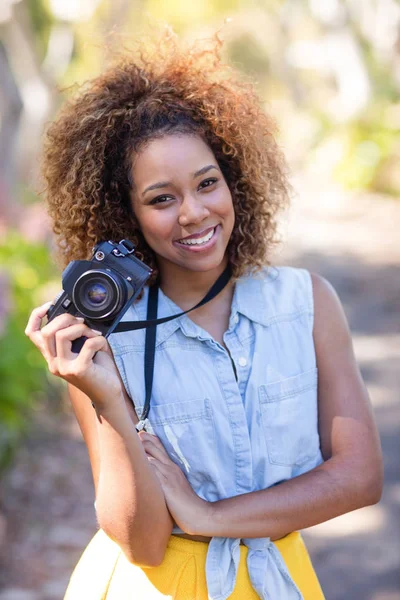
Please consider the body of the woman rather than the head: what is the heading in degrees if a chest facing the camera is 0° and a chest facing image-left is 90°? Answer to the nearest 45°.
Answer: approximately 0°
